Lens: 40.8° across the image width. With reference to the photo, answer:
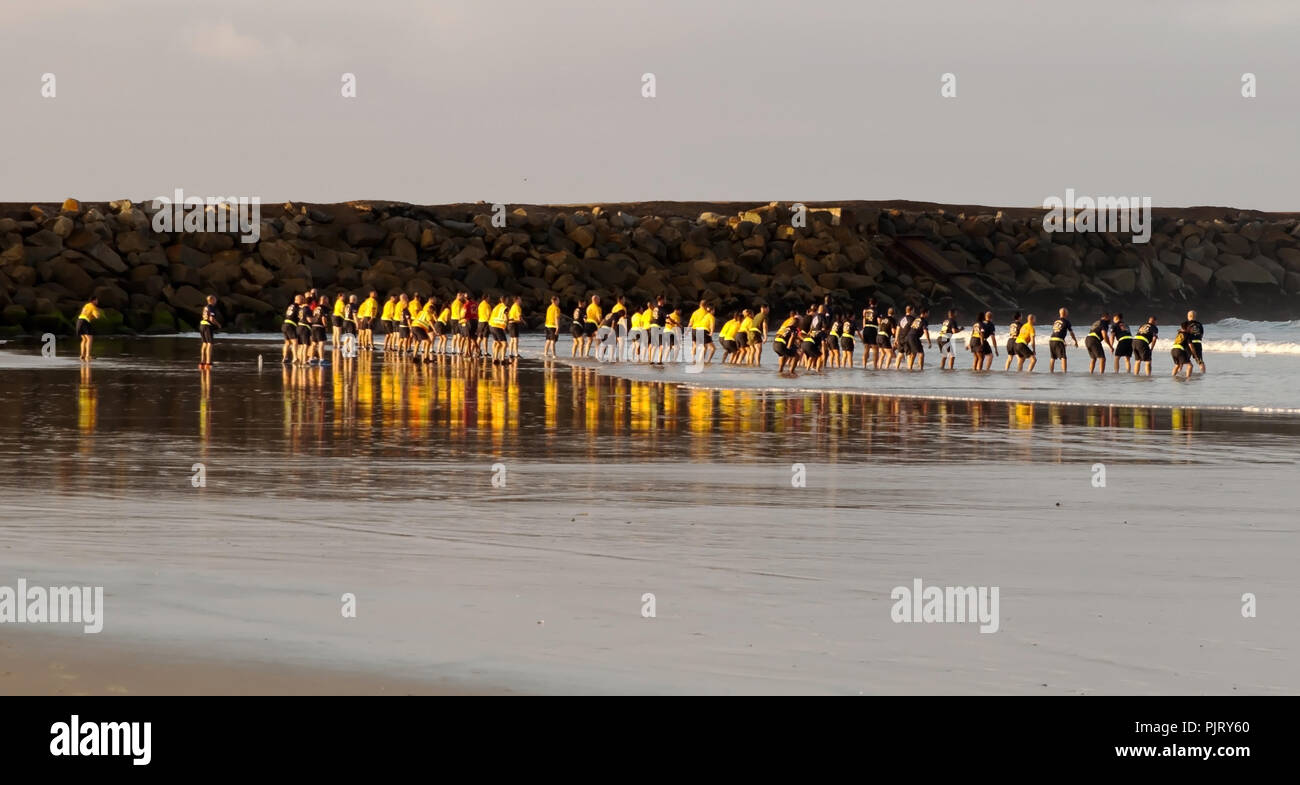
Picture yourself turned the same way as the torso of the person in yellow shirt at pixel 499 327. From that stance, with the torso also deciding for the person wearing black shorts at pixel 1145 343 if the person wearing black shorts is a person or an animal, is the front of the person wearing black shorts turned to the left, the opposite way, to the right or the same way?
the same way

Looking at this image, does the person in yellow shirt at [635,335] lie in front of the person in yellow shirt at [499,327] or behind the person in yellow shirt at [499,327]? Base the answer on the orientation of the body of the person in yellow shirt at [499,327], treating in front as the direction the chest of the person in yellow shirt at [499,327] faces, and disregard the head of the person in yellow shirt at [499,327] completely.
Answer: in front

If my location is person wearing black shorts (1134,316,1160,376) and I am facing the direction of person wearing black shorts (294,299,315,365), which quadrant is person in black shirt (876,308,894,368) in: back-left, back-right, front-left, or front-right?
front-right

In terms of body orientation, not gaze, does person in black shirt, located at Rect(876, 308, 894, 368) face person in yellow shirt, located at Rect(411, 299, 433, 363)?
no

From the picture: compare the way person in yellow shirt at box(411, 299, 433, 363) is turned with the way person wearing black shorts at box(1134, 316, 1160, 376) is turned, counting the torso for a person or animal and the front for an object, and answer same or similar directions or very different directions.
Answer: same or similar directions

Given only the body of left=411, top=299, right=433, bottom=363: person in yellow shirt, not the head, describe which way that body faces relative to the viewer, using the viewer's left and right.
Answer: facing away from the viewer and to the right of the viewer

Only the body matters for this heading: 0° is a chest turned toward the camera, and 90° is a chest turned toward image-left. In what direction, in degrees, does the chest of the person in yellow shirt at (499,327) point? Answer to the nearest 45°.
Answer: approximately 225°

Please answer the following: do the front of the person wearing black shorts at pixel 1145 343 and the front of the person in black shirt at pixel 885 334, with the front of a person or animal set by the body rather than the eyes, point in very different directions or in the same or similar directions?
same or similar directions

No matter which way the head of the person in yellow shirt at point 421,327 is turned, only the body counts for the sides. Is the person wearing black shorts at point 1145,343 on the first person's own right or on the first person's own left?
on the first person's own right

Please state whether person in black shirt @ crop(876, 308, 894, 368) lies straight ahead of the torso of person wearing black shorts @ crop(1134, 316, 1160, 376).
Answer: no

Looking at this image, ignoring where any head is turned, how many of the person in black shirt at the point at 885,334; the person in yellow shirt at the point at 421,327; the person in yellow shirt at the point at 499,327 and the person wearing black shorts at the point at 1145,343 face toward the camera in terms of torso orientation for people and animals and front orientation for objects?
0
